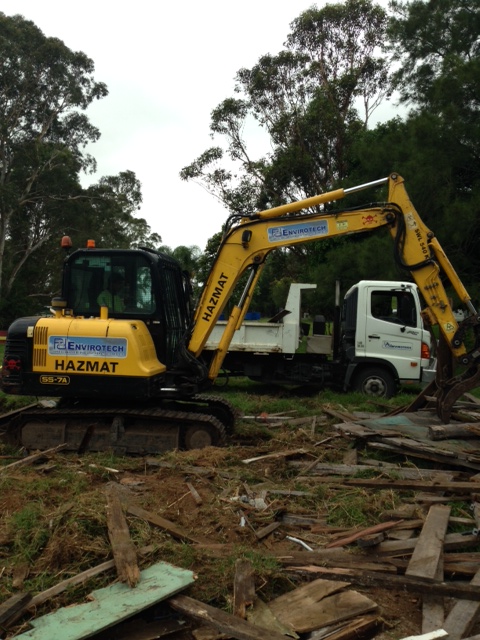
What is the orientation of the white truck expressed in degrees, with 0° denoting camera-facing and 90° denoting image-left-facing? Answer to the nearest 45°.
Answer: approximately 270°

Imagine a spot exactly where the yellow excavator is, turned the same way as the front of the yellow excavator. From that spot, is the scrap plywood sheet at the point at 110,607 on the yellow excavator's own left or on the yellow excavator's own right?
on the yellow excavator's own right

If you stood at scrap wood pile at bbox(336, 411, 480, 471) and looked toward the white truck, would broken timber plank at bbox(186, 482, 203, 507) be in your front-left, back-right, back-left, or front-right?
back-left

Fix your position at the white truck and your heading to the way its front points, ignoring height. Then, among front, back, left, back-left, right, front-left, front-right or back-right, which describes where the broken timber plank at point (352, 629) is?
right

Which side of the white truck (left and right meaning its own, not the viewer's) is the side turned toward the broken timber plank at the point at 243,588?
right

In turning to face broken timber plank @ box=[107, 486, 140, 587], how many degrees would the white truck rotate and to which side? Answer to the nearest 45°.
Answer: approximately 90° to its right

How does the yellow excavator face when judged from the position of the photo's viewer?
facing to the right of the viewer

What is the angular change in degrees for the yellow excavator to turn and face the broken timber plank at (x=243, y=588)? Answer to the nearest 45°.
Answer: approximately 90° to its right

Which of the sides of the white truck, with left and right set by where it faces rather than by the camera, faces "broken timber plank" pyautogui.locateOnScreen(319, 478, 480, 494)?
right

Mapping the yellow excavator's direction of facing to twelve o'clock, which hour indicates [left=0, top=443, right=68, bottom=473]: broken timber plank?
The broken timber plank is roughly at 5 o'clock from the yellow excavator.

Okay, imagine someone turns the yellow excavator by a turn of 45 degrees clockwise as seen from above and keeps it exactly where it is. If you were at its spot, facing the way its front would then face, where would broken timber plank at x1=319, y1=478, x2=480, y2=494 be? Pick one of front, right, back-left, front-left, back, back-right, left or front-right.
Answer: front

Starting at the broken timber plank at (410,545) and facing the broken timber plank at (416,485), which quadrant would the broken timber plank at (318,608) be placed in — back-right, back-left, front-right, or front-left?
back-left

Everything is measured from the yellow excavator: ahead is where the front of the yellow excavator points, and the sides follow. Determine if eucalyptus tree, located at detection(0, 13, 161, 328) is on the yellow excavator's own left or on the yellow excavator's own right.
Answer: on the yellow excavator's own left
